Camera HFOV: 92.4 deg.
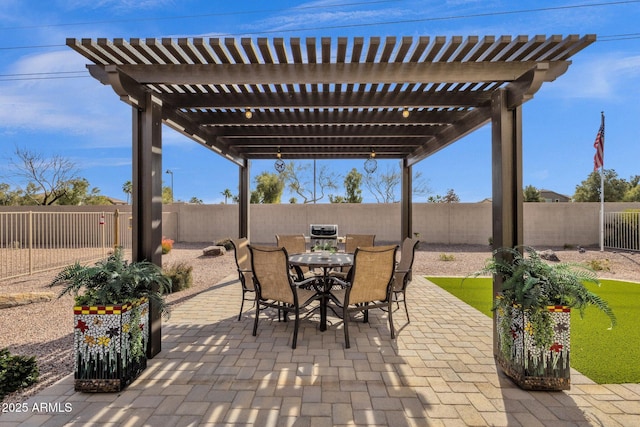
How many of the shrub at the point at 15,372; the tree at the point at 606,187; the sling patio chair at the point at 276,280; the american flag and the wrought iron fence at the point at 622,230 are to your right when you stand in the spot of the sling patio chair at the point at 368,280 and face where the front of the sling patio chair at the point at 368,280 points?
3

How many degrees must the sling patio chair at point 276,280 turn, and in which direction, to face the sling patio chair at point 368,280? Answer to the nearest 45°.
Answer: approximately 45° to its right

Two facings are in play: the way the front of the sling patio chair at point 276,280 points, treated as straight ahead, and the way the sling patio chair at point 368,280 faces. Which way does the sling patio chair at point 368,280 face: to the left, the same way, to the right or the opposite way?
to the left

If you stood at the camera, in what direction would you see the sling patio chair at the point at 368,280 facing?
facing away from the viewer and to the left of the viewer

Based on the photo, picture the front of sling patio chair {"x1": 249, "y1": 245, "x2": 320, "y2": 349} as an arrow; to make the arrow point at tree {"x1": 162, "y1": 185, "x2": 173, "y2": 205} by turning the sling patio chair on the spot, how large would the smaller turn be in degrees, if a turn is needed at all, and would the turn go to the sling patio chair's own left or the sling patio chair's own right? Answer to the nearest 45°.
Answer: approximately 45° to the sling patio chair's own left

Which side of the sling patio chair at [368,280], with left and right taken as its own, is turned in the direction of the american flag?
right

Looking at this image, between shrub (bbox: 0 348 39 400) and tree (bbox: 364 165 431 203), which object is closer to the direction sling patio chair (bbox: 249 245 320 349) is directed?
the tree

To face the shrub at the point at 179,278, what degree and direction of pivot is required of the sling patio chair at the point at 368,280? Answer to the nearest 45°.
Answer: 0° — it already faces it

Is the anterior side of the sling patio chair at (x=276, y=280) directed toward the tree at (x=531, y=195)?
yes

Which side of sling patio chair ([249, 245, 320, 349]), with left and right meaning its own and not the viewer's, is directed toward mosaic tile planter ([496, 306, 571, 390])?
right

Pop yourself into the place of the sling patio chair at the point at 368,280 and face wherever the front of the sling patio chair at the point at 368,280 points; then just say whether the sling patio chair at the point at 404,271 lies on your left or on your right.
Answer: on your right

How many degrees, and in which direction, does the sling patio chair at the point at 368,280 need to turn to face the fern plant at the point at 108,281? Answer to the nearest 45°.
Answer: approximately 90° to its left

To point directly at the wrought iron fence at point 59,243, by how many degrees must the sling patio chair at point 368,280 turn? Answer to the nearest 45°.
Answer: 0° — it already faces it

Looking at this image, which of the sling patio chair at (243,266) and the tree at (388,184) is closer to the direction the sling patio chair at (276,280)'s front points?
the tree

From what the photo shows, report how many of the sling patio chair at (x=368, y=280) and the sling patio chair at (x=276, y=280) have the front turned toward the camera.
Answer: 0

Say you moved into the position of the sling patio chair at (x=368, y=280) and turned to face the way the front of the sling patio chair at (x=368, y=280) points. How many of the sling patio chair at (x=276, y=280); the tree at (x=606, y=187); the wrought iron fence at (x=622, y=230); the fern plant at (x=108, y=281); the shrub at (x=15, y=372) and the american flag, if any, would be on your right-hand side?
3

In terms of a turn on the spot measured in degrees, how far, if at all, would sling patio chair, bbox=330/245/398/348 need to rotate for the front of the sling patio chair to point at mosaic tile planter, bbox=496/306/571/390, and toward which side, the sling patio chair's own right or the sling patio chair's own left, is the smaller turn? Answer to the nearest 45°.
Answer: approximately 180°
